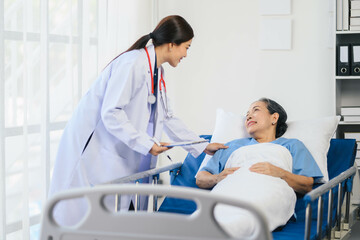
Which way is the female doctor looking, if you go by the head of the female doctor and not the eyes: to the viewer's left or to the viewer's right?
to the viewer's right

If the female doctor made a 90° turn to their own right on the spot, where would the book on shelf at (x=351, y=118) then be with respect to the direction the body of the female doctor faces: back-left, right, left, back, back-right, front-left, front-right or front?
back-left

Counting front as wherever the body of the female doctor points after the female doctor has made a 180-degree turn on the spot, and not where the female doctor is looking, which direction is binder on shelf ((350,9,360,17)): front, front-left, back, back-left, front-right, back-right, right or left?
back-right

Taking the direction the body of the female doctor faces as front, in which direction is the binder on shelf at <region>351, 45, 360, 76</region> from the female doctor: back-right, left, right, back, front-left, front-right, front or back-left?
front-left

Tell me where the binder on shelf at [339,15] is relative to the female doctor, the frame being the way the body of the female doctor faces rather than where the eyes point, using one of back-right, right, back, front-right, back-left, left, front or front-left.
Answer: front-left

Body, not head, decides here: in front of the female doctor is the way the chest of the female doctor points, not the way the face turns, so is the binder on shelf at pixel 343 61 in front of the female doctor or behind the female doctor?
in front

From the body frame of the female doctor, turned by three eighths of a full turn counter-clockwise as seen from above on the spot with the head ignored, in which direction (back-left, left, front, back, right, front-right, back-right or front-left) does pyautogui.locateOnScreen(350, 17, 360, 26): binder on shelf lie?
right

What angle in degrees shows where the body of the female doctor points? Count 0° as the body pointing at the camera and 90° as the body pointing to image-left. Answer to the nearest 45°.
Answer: approximately 270°
